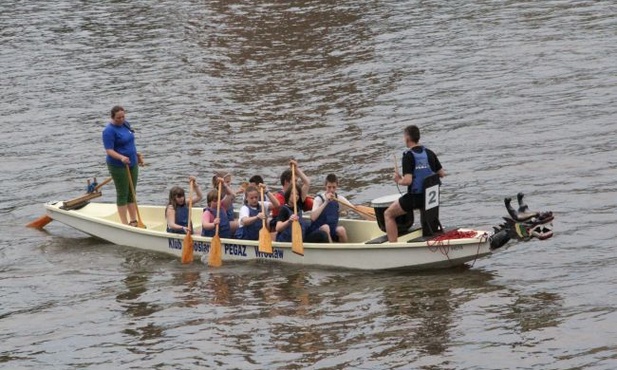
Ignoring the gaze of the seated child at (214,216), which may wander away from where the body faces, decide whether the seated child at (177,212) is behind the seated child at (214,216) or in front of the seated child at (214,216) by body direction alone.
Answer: behind

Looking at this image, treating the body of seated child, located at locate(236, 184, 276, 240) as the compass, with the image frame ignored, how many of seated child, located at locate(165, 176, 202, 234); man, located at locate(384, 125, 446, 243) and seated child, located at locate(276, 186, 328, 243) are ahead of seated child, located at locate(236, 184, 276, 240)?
2

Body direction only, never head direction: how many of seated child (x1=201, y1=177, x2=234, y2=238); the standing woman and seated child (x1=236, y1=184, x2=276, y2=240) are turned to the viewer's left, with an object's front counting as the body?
0

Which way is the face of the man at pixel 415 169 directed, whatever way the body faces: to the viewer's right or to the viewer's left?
to the viewer's left

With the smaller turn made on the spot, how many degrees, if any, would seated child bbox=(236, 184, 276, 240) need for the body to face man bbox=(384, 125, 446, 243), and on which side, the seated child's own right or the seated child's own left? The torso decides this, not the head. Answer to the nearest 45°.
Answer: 0° — they already face them

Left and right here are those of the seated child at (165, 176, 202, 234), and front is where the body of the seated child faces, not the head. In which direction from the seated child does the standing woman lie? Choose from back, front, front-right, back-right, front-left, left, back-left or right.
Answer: back

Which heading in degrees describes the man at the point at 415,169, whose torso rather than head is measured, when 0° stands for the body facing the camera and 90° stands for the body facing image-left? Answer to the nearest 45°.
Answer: approximately 135°

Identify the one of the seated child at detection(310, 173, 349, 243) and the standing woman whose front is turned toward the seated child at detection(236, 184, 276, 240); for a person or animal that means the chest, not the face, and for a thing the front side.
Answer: the standing woman

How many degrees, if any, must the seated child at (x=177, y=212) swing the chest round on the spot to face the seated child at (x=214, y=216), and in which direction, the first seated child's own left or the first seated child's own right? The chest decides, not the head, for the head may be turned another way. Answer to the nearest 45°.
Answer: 0° — they already face them

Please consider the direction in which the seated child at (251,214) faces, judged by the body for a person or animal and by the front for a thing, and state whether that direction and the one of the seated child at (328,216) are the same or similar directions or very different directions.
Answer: same or similar directions

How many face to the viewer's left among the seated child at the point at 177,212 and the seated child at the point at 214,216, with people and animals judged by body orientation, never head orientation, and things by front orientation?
0

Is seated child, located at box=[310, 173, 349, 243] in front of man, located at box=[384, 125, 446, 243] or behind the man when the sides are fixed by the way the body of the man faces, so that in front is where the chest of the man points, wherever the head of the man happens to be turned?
in front

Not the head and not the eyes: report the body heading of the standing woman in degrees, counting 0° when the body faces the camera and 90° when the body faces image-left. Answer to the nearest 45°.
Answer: approximately 315°

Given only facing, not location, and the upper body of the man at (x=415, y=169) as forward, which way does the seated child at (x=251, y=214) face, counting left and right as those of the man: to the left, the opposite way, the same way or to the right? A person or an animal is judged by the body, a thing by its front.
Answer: the opposite way

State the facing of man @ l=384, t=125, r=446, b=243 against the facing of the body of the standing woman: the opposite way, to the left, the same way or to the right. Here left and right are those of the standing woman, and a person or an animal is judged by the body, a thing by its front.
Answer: the opposite way

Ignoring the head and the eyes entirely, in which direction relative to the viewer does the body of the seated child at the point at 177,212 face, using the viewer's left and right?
facing the viewer and to the right of the viewer

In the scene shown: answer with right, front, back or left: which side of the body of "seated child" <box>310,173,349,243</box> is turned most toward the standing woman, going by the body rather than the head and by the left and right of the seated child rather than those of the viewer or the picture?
back

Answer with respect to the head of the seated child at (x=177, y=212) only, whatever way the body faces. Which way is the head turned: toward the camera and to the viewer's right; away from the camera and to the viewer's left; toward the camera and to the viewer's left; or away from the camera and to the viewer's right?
toward the camera and to the viewer's right

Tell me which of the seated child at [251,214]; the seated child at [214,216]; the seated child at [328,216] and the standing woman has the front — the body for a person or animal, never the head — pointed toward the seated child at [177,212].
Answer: the standing woman
